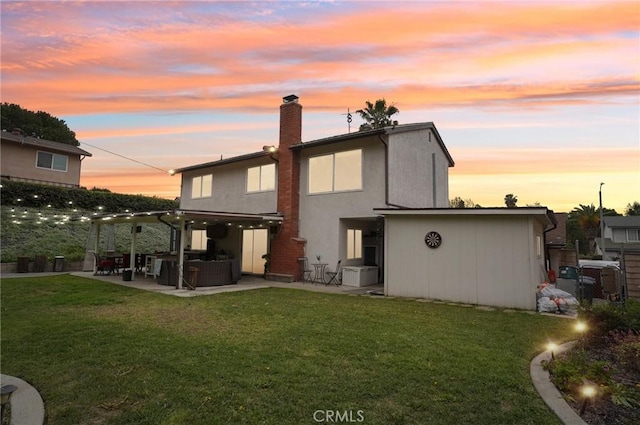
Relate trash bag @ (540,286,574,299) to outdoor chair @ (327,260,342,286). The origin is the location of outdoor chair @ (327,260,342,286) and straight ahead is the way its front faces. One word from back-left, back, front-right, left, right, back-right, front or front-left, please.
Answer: back-left

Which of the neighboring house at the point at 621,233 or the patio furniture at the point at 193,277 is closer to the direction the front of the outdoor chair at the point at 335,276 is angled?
the patio furniture

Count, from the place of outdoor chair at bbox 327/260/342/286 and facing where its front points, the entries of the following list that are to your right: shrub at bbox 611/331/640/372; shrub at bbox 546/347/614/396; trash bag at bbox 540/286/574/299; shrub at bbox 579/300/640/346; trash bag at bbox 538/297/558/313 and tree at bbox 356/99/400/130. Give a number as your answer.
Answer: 1

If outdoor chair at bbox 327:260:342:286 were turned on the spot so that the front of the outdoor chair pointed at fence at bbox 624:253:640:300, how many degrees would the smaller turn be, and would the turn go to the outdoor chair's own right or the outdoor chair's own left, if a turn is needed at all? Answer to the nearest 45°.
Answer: approximately 135° to the outdoor chair's own left

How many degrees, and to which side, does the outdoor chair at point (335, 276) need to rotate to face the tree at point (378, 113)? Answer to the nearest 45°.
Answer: approximately 90° to its right

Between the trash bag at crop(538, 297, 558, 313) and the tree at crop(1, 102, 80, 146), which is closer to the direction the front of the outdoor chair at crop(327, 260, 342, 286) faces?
the tree

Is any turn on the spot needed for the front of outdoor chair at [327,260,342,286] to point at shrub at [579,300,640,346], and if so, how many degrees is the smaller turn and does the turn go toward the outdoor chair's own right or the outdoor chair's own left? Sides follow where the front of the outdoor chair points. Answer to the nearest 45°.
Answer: approximately 135° to the outdoor chair's own left

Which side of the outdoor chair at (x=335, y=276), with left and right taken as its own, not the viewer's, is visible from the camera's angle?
left

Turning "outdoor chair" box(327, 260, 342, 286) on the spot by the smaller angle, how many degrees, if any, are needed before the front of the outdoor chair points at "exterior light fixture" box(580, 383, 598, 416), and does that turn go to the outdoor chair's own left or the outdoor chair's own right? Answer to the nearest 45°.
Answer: approximately 90° to the outdoor chair's own left

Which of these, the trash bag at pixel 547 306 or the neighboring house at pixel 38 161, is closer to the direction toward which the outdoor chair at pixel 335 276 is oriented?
the neighboring house

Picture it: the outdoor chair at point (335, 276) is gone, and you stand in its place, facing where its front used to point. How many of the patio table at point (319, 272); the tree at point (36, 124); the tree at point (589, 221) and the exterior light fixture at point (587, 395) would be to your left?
1

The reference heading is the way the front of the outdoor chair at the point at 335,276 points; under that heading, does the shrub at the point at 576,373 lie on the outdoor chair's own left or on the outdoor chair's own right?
on the outdoor chair's own left

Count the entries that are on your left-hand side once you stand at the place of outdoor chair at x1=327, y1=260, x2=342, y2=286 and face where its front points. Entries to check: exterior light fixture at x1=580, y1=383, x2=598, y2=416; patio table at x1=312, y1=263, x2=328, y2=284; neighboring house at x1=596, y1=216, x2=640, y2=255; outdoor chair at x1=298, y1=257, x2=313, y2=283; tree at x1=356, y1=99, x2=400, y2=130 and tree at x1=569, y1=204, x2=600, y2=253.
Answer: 1

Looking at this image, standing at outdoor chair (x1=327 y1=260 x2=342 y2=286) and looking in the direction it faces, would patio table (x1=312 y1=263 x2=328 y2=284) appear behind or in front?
in front

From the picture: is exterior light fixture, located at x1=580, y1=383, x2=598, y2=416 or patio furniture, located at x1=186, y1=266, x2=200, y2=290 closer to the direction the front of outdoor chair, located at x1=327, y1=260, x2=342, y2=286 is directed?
the patio furniture
